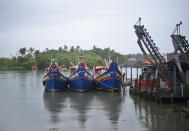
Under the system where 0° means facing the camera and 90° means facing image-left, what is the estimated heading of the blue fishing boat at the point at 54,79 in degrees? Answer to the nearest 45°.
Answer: approximately 0°

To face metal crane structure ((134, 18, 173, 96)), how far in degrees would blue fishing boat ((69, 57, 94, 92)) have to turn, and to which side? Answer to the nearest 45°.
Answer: approximately 45° to its left

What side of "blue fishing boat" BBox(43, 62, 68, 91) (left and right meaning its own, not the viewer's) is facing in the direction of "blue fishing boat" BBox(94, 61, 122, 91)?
left

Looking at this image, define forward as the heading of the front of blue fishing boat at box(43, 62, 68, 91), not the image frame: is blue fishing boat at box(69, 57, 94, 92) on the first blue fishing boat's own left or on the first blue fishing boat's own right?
on the first blue fishing boat's own left

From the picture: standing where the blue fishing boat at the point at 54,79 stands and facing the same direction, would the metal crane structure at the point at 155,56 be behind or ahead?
ahead

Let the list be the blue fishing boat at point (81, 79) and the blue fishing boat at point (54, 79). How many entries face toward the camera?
2

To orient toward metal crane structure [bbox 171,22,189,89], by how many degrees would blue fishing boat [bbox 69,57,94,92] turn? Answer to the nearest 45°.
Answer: approximately 45° to its left

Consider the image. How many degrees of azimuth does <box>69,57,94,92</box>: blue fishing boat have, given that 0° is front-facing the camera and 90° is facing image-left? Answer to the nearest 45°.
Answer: approximately 0°

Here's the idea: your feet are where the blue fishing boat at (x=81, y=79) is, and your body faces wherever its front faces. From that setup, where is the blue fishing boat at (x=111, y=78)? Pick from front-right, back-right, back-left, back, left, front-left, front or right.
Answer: left
